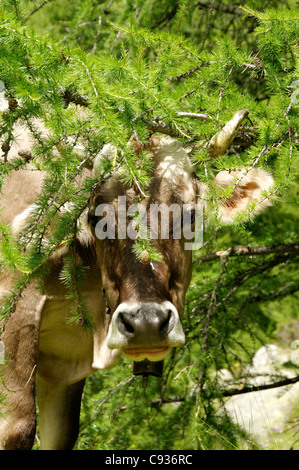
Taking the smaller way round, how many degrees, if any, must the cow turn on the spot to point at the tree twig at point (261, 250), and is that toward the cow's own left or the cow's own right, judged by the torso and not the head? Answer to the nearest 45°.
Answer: approximately 90° to the cow's own left

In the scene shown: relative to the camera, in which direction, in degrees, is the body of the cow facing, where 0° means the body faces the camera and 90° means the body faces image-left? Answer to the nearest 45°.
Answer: approximately 315°
